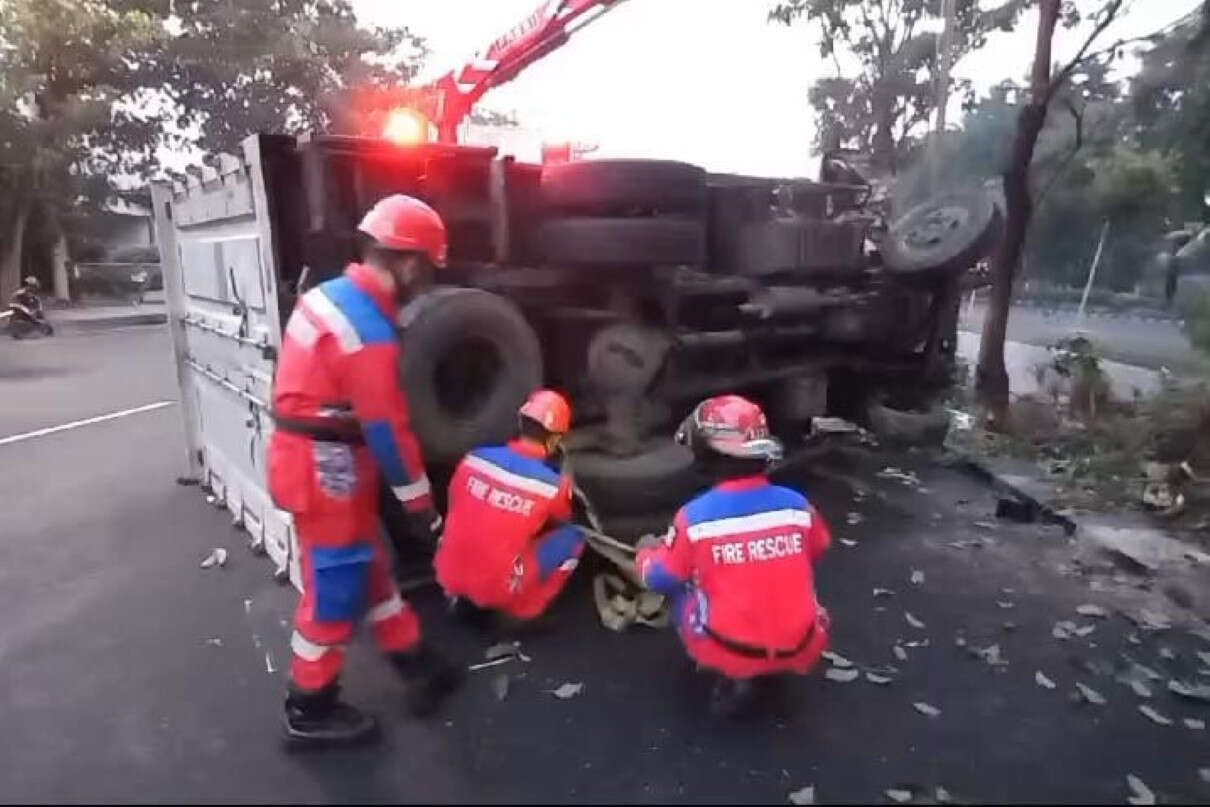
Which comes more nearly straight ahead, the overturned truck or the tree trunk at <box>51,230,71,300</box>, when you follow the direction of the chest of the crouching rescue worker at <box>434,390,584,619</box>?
the overturned truck

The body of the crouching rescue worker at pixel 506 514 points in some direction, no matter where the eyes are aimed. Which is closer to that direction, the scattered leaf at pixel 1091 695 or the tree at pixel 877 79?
the tree

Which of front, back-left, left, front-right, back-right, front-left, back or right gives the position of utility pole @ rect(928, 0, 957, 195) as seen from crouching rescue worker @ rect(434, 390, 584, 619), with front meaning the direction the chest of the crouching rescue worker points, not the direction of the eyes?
front

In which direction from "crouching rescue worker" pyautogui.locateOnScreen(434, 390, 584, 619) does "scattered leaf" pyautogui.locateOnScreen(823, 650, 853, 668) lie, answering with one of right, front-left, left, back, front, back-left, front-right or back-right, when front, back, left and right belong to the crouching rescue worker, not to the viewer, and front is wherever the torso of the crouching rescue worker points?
front-right

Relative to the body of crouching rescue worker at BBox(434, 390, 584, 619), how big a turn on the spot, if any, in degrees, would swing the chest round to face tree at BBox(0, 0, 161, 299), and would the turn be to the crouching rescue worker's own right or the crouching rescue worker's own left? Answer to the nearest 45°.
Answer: approximately 90° to the crouching rescue worker's own left

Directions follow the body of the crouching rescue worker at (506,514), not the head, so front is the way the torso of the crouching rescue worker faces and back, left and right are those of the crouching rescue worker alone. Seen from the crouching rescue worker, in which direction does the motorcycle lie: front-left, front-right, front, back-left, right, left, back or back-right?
left

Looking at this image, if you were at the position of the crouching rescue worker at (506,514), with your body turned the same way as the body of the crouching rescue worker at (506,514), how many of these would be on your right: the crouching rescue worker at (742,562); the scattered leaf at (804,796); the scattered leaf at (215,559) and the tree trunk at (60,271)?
2

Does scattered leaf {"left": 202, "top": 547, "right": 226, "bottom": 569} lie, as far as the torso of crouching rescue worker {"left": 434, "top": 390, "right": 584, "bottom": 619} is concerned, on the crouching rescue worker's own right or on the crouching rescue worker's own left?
on the crouching rescue worker's own left

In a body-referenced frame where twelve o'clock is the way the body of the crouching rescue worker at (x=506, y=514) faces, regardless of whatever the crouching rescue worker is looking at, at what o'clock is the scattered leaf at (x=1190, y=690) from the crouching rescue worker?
The scattered leaf is roughly at 2 o'clock from the crouching rescue worker.

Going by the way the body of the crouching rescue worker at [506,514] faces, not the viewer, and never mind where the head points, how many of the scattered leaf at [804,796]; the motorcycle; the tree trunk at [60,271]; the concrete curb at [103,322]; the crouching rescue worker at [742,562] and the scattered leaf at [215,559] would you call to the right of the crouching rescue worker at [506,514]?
2

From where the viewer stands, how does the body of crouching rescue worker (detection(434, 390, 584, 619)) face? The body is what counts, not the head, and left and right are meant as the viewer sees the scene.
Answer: facing away from the viewer and to the right of the viewer

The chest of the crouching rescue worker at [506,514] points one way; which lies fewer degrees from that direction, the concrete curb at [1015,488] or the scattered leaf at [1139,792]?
the concrete curb

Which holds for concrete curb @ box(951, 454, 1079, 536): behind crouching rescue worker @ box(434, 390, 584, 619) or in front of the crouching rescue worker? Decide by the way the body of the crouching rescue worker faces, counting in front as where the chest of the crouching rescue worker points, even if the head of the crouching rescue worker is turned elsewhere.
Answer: in front

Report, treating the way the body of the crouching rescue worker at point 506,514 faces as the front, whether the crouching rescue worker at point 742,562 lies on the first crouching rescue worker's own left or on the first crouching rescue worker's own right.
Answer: on the first crouching rescue worker's own right

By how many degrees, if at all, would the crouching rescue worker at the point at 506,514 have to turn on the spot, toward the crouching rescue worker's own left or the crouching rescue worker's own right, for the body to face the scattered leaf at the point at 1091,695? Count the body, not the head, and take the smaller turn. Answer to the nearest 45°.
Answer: approximately 45° to the crouching rescue worker's own right

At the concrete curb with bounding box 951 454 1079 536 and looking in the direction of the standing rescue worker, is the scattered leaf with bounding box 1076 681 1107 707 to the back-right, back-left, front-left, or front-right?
front-left

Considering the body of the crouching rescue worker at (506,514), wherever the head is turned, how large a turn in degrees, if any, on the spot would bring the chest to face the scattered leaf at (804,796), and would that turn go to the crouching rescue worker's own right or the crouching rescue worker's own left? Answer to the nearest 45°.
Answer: approximately 90° to the crouching rescue worker's own right
